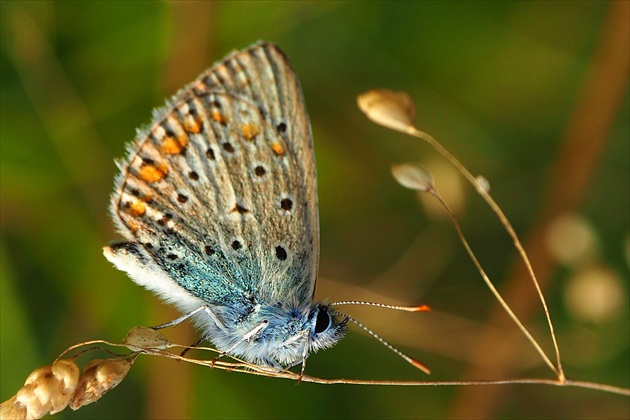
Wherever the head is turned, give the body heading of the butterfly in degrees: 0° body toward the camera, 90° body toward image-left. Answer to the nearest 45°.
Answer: approximately 270°

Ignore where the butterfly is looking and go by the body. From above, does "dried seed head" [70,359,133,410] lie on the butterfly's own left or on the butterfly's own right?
on the butterfly's own right

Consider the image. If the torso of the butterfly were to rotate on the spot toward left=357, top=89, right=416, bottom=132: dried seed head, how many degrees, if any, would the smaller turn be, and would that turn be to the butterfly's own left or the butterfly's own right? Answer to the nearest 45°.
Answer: approximately 45° to the butterfly's own right
